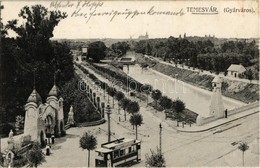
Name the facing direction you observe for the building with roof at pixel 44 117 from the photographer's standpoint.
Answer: facing the viewer and to the right of the viewer
